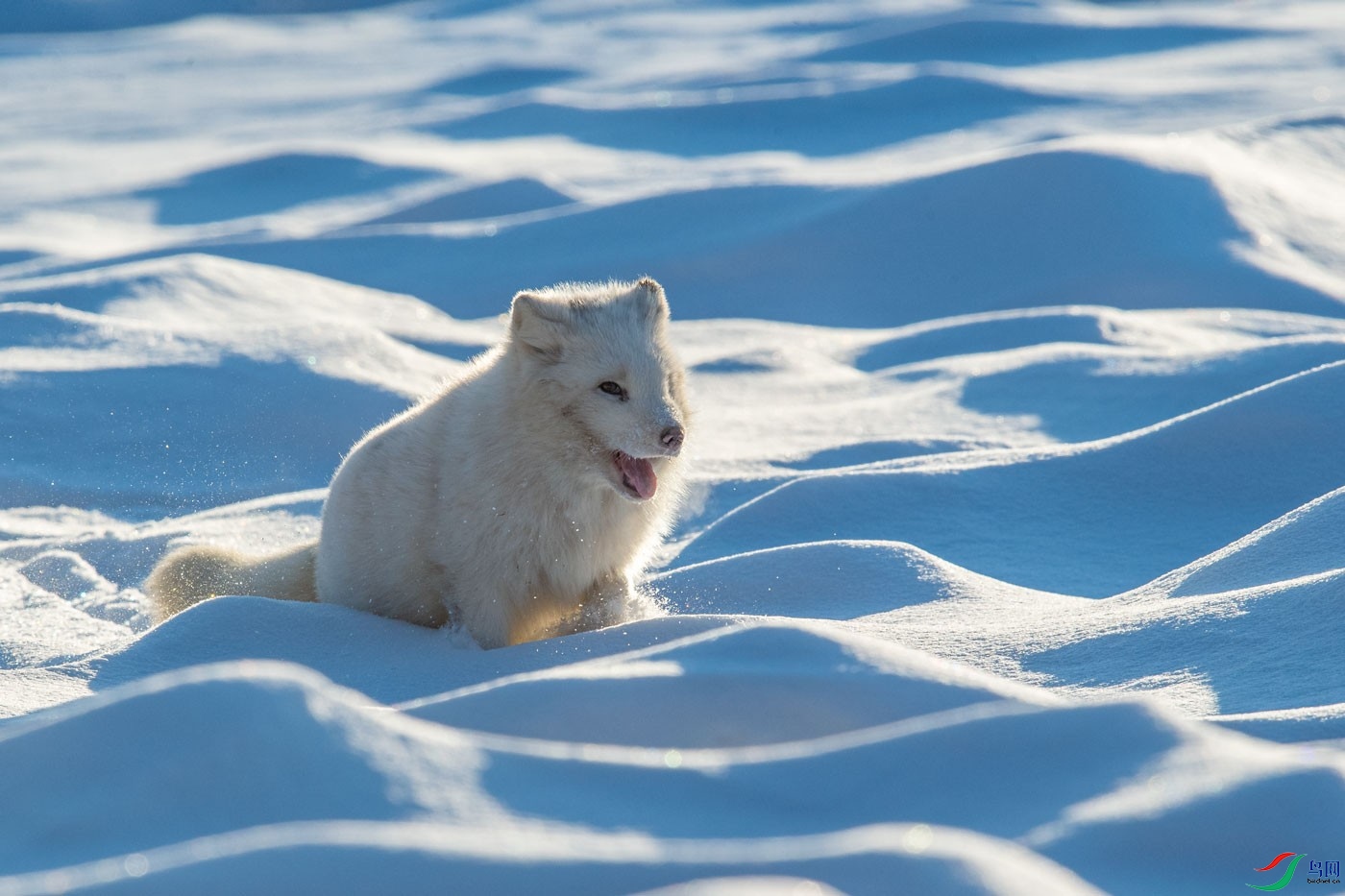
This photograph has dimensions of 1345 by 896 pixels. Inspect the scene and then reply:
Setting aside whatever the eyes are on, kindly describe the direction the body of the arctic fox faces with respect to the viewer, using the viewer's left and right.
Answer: facing the viewer and to the right of the viewer
